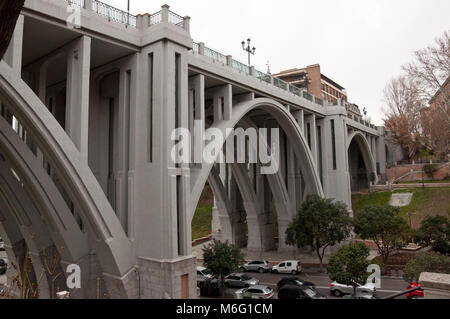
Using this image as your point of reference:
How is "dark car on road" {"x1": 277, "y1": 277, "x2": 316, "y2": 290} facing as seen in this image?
to the viewer's right

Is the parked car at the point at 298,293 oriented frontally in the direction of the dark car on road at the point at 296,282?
no

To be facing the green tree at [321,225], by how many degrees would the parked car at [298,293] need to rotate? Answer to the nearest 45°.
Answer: approximately 90° to its left

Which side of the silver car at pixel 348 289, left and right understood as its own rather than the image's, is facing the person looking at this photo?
right

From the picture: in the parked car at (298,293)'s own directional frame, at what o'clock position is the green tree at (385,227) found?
The green tree is roughly at 10 o'clock from the parked car.

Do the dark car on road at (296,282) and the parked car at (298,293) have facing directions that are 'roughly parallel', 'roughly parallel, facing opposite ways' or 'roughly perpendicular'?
roughly parallel

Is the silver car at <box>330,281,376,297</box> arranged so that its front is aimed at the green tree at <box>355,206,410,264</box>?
no

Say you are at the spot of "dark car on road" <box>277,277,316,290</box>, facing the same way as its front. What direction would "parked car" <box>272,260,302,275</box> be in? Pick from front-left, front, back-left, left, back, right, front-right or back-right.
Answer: left

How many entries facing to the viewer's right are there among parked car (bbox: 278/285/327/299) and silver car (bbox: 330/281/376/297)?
2

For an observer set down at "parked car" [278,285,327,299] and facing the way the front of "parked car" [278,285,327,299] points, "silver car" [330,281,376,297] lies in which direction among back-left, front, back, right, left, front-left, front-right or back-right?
front-left

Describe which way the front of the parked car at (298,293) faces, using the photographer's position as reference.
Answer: facing to the right of the viewer

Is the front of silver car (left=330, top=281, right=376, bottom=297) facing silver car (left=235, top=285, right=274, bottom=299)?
no

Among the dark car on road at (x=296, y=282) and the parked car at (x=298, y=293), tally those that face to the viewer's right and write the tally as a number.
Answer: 2
